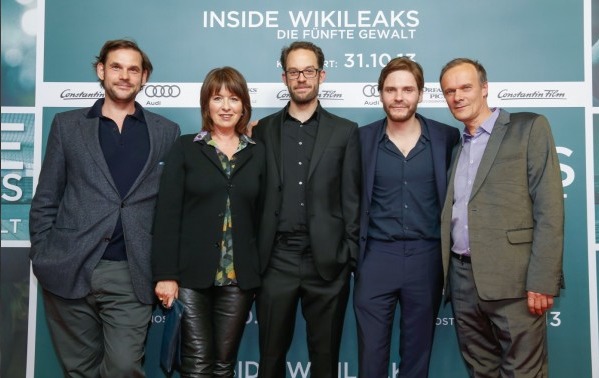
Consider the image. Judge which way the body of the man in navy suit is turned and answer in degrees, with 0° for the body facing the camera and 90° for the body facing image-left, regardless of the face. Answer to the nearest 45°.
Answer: approximately 0°

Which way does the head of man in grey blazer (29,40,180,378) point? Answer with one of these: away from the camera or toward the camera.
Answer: toward the camera

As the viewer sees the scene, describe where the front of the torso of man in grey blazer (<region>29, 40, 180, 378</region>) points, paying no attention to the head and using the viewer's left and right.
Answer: facing the viewer

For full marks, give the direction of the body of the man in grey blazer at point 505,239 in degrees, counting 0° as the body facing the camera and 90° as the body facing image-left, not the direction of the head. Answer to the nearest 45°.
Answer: approximately 45°

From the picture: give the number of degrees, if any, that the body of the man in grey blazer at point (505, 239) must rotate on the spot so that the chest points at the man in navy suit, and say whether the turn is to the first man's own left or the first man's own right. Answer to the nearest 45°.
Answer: approximately 45° to the first man's own right

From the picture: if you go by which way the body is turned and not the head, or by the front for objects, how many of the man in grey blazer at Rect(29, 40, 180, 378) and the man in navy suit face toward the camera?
2

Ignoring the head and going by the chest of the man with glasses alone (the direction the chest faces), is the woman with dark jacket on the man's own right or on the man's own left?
on the man's own right

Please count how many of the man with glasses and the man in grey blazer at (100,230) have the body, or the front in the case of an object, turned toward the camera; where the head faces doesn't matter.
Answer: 2

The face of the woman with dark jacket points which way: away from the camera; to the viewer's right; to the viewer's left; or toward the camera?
toward the camera

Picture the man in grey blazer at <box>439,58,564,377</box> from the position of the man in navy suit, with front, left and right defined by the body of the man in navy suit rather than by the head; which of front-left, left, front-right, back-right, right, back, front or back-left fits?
left

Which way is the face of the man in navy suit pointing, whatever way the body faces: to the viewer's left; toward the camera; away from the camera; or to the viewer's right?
toward the camera

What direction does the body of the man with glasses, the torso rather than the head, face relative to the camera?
toward the camera

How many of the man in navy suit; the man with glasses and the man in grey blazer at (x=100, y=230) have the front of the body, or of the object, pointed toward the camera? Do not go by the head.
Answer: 3

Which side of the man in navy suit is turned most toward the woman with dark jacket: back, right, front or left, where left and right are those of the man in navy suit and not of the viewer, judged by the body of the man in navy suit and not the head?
right

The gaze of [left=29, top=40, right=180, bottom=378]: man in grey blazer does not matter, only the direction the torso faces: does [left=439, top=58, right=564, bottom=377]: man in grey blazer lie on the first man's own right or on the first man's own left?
on the first man's own left
